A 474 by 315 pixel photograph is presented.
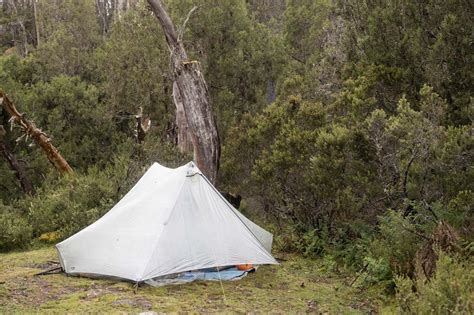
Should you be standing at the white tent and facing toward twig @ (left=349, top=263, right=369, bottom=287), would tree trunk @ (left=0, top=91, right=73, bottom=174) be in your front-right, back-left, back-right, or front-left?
back-left

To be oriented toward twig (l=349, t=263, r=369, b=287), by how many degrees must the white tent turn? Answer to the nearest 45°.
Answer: approximately 45° to its left

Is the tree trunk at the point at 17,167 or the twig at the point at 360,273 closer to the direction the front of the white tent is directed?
the twig

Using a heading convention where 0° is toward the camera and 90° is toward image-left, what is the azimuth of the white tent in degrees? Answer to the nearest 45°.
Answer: approximately 315°

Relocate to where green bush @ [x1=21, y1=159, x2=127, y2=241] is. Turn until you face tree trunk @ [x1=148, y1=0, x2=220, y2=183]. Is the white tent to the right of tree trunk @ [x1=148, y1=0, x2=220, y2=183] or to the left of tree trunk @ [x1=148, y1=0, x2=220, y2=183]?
right

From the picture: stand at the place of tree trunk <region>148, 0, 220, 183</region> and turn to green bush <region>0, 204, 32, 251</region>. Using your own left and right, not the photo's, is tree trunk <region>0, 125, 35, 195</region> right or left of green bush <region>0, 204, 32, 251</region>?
right

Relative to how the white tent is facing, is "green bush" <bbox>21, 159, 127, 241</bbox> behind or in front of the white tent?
behind

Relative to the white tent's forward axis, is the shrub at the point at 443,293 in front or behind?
in front

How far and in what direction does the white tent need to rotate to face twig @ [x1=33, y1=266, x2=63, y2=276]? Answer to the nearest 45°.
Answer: approximately 135° to its right

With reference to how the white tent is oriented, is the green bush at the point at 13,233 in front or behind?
behind

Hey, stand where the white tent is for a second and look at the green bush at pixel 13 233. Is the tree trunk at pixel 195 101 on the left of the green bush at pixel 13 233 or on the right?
right
